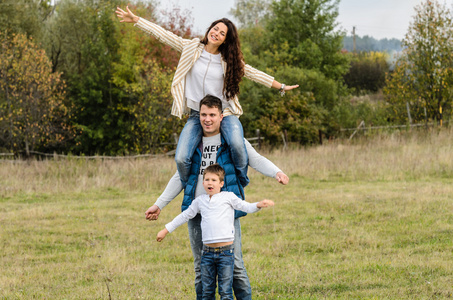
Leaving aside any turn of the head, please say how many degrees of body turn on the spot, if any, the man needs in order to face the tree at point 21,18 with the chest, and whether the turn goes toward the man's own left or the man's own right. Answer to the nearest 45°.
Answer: approximately 180°

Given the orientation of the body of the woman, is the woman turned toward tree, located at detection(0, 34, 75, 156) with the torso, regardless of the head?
no

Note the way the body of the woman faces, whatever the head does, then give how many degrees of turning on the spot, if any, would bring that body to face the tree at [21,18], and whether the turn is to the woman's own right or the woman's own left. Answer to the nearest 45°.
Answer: approximately 180°

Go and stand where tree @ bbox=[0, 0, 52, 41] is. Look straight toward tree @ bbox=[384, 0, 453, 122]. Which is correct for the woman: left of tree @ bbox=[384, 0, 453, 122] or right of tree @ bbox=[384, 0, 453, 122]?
right

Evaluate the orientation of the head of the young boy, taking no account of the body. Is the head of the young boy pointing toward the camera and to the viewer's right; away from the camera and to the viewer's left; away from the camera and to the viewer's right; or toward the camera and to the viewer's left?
toward the camera and to the viewer's left

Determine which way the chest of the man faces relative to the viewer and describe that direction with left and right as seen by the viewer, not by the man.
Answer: facing the viewer

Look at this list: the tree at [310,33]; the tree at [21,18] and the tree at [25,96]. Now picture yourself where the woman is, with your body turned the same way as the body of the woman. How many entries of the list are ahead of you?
0

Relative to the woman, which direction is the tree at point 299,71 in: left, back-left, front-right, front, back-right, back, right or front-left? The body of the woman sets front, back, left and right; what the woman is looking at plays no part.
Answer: back

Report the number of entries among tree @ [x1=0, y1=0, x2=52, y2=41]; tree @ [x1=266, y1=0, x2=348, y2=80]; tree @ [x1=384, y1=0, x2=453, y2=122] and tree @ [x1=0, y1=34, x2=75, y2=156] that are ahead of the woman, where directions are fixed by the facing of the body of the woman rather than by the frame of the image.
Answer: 0
